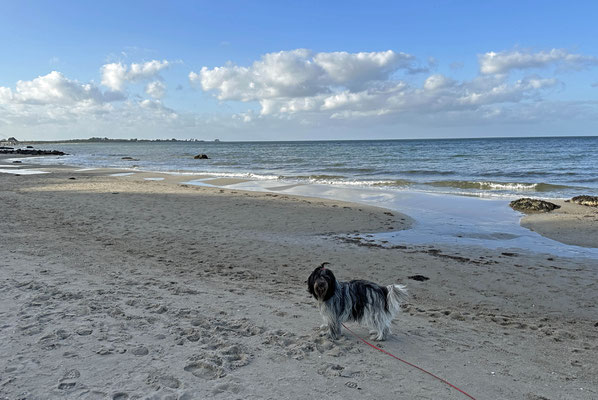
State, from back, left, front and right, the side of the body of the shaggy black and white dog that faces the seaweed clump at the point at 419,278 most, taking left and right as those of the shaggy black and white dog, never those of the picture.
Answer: right

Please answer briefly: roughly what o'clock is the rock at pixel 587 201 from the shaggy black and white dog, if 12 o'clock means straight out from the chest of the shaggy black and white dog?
The rock is roughly at 4 o'clock from the shaggy black and white dog.

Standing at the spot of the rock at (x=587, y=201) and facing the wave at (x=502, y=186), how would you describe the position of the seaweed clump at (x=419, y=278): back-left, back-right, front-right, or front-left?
back-left

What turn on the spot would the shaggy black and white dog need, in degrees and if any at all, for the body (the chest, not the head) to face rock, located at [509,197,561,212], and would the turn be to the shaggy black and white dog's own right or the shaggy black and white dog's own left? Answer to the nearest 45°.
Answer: approximately 135° to the shaggy black and white dog's own right

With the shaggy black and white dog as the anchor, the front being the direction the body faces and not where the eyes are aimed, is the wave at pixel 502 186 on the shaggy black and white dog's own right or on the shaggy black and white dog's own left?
on the shaggy black and white dog's own right

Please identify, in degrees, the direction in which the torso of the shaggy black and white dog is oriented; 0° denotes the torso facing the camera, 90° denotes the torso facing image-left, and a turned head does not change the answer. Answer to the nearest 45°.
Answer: approximately 90°
